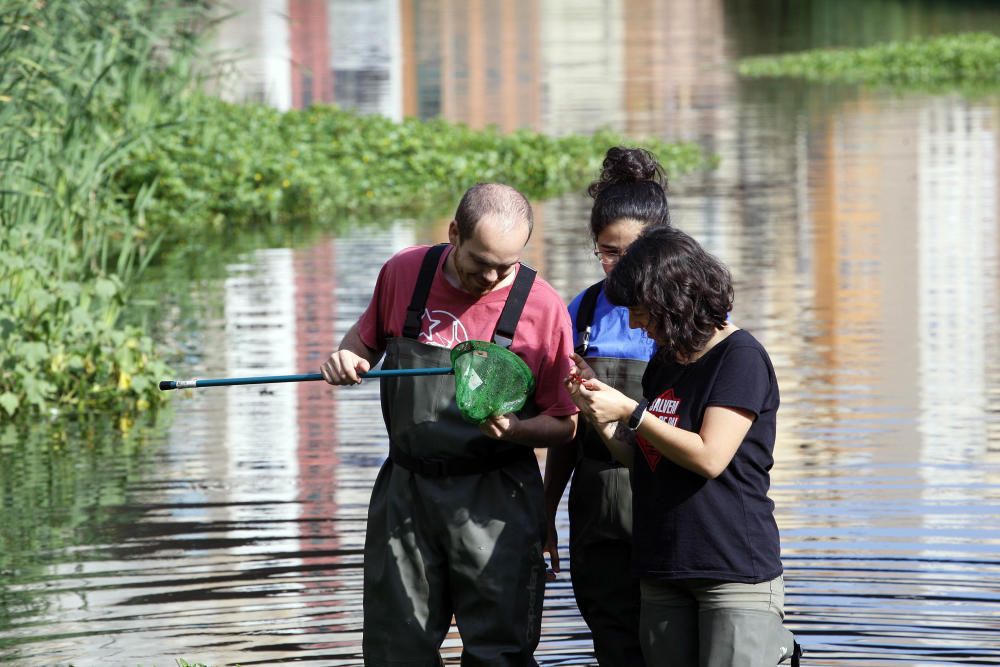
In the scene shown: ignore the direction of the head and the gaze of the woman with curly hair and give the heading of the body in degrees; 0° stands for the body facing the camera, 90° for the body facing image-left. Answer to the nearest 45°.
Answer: approximately 45°

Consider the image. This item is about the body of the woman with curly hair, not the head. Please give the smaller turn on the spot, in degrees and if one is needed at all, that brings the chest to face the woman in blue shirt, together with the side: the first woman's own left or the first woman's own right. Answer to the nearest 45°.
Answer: approximately 135° to the first woman's own right

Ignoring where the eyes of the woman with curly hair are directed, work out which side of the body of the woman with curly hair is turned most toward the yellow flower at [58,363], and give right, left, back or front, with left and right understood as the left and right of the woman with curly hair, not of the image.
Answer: right
